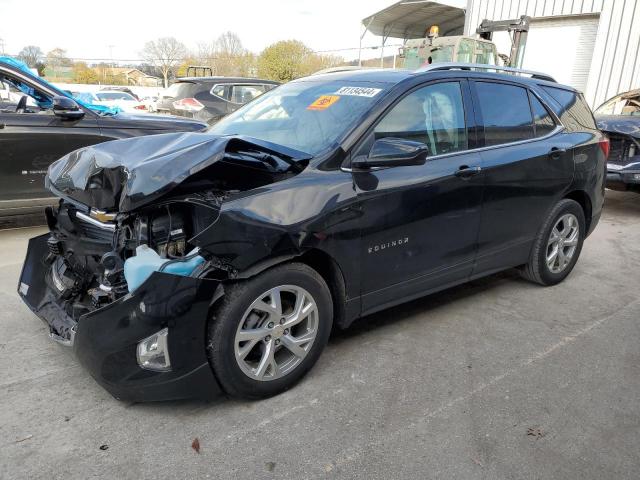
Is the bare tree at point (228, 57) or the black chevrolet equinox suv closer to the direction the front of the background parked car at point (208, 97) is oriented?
the bare tree

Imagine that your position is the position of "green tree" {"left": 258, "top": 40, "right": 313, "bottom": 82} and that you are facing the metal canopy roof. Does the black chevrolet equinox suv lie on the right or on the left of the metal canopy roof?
right

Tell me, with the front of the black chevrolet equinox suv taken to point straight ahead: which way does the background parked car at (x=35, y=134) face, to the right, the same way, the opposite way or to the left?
the opposite way

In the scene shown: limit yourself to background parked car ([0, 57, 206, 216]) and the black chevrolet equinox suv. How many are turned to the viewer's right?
1

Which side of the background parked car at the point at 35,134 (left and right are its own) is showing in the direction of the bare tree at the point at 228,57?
left

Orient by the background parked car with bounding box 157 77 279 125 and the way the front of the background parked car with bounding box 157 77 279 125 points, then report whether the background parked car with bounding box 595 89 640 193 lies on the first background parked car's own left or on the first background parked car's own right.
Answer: on the first background parked car's own right

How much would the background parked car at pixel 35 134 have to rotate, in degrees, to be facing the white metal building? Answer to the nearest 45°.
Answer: approximately 45° to its left

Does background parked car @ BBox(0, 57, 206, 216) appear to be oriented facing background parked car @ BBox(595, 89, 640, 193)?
yes

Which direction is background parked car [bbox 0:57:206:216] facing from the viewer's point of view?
to the viewer's right

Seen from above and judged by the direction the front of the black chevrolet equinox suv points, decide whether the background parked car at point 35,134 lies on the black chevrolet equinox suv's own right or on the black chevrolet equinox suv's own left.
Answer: on the black chevrolet equinox suv's own right

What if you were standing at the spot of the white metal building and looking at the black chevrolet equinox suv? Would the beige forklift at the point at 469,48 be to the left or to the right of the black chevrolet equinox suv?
right
